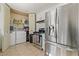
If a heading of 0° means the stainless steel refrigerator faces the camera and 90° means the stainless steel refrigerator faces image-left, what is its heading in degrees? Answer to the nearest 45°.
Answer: approximately 45°
